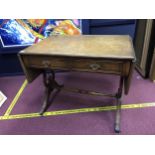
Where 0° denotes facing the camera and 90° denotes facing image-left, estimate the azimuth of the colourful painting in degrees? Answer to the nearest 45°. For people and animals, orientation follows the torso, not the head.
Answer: approximately 0°

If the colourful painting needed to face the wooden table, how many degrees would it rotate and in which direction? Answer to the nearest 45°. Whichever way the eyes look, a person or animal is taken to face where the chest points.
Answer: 0° — it already faces it
